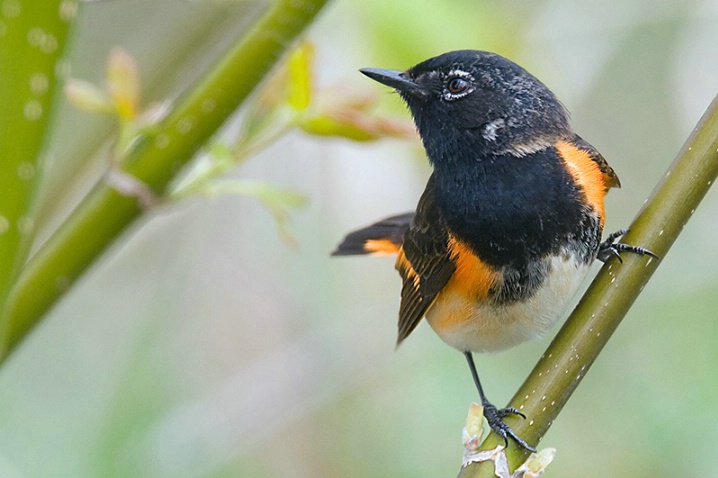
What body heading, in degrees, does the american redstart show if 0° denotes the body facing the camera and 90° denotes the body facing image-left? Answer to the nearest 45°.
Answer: approximately 315°

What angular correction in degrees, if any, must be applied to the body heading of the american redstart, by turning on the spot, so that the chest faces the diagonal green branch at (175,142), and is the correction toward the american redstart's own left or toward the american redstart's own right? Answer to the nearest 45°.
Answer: approximately 90° to the american redstart's own right
